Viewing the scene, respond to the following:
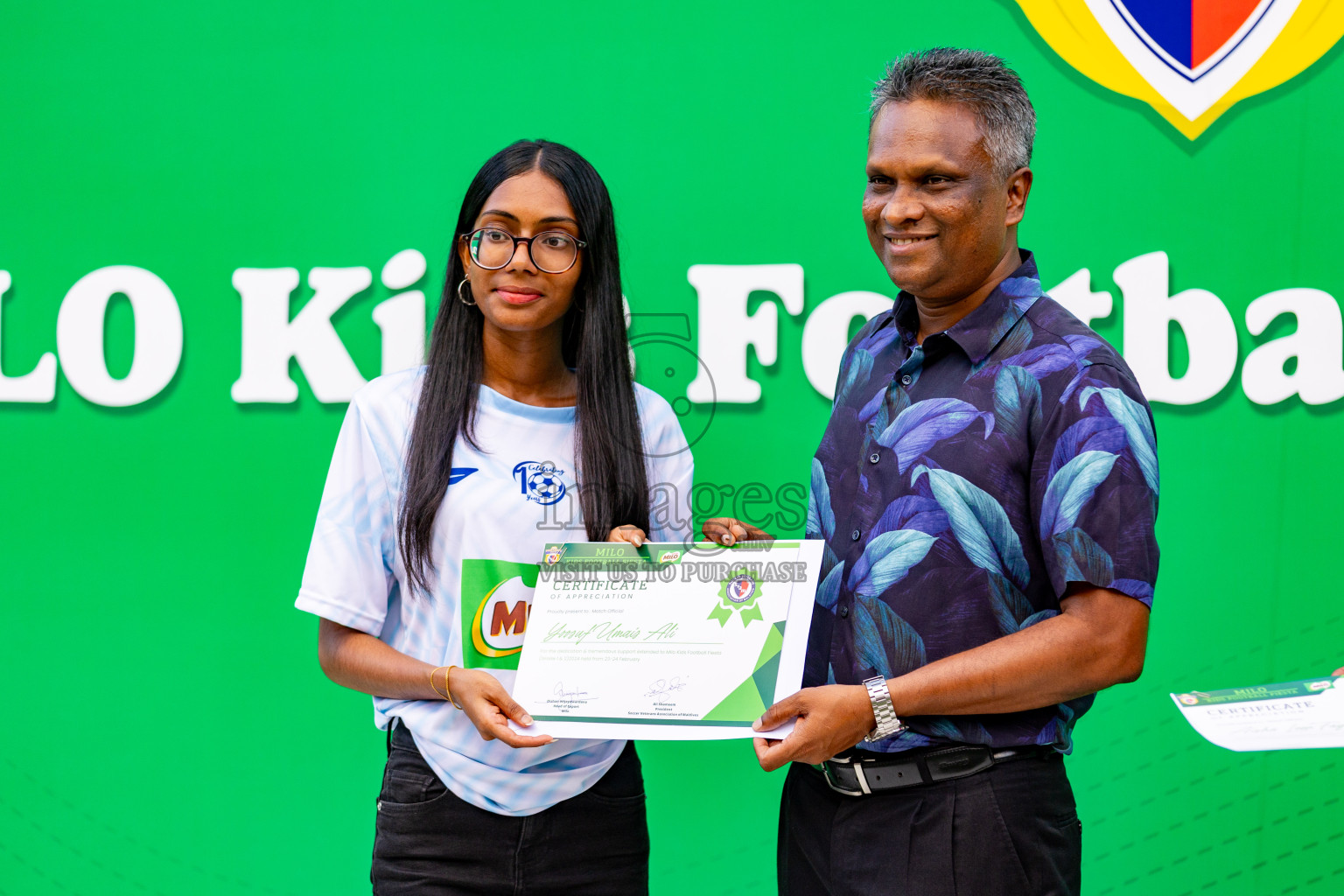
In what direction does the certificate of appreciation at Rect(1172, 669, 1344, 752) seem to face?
toward the camera

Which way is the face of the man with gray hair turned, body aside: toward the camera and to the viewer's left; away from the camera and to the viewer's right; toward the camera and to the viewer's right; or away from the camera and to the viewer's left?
toward the camera and to the viewer's left

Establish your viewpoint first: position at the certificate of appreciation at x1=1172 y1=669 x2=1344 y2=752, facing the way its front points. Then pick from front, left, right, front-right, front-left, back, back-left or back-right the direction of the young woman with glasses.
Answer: right

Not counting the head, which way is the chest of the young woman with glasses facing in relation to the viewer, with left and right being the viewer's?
facing the viewer

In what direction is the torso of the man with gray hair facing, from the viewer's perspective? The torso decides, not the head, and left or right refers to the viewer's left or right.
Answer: facing the viewer and to the left of the viewer

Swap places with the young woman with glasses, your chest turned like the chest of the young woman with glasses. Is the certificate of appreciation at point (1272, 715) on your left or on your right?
on your left

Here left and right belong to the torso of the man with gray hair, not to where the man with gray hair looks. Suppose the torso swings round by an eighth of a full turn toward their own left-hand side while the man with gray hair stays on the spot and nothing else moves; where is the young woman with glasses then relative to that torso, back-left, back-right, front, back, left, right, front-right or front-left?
right

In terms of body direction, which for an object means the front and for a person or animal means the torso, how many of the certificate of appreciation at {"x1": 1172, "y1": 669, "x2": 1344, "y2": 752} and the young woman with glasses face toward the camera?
2
